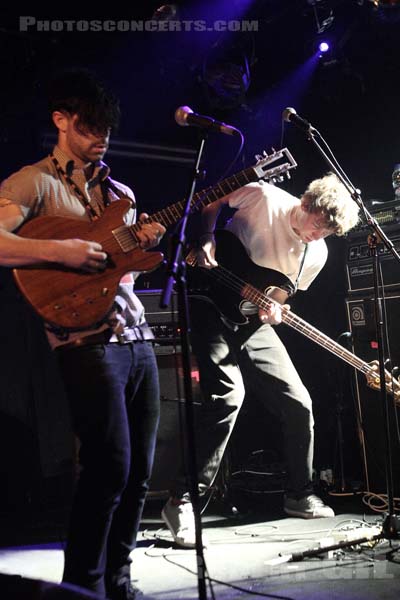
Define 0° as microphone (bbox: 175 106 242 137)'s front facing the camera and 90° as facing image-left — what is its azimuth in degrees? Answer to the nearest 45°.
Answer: approximately 90°

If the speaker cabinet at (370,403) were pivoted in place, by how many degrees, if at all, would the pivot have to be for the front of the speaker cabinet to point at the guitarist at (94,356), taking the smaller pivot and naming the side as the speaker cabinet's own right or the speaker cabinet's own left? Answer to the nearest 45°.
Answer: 0° — it already faces them

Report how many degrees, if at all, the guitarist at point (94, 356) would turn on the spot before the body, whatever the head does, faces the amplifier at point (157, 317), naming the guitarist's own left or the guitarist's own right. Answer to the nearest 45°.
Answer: approximately 135° to the guitarist's own left

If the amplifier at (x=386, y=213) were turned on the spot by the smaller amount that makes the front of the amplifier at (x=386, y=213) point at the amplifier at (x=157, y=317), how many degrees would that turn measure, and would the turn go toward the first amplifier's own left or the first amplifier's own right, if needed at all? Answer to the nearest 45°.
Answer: approximately 90° to the first amplifier's own right

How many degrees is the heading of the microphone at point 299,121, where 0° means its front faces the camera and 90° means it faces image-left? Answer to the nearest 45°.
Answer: approximately 90°

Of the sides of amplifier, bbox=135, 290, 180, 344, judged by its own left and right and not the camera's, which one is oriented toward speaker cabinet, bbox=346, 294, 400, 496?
left

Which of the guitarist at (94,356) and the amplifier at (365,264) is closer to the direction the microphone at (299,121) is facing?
the guitarist

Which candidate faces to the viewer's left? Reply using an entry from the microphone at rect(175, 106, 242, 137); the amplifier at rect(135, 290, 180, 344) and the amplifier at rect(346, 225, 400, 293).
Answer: the microphone
